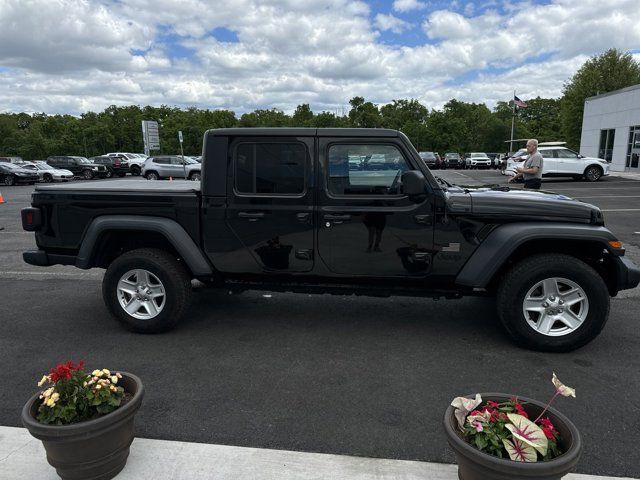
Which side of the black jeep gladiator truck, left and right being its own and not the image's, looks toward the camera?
right

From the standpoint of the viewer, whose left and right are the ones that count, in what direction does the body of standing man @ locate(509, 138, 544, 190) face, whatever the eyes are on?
facing to the left of the viewer

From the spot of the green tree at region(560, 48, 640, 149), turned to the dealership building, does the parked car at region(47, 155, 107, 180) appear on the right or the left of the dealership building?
right

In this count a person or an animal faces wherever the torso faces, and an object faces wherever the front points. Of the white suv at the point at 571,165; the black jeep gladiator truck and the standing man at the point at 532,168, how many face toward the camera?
0

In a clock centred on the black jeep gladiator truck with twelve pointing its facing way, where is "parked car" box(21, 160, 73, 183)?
The parked car is roughly at 8 o'clock from the black jeep gladiator truck.

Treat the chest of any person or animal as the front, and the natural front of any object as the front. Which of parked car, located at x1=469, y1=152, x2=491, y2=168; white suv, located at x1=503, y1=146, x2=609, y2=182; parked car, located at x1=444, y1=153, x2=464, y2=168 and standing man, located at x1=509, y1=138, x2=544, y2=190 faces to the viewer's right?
the white suv

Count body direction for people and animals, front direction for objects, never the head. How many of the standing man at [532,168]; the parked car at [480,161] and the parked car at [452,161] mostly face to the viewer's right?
0

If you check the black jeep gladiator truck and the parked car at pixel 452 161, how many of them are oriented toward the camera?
1

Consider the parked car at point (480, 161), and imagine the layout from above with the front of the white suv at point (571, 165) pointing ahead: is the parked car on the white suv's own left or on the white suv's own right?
on the white suv's own left

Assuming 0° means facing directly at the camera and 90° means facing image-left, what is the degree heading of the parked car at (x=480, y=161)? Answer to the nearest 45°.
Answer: approximately 0°

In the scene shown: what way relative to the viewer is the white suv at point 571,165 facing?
to the viewer's right

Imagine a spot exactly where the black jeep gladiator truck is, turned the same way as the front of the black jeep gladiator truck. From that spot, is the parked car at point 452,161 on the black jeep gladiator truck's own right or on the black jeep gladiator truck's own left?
on the black jeep gladiator truck's own left

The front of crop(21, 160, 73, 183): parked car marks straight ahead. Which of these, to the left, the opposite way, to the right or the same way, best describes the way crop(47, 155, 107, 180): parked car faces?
the same way

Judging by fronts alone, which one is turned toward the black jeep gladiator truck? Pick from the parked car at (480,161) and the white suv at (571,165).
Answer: the parked car

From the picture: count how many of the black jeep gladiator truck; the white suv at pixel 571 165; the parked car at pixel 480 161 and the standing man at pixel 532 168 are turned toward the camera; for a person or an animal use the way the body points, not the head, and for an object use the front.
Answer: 1
